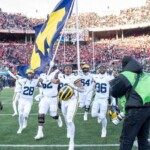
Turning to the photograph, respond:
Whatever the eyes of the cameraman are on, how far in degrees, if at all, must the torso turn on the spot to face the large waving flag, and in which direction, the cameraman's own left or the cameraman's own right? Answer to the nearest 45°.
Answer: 0° — they already face it

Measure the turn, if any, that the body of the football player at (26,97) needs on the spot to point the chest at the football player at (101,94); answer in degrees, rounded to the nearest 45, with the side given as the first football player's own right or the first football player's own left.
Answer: approximately 90° to the first football player's own left

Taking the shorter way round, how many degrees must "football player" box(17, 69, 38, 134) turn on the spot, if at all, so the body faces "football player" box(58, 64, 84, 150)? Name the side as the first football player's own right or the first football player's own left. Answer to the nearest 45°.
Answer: approximately 45° to the first football player's own left

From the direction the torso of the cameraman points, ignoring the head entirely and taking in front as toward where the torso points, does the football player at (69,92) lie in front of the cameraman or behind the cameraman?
in front

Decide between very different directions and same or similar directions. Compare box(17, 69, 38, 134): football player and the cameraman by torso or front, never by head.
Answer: very different directions

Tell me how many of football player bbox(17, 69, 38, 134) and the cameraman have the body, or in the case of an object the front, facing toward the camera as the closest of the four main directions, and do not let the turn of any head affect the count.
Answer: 1

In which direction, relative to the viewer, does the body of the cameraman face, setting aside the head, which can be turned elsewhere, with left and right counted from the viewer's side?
facing away from the viewer and to the left of the viewer

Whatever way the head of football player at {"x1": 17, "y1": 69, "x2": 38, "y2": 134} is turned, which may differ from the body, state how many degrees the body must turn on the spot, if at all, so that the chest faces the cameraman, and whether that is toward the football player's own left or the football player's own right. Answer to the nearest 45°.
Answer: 0° — they already face them

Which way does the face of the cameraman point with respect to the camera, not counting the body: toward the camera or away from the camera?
away from the camera

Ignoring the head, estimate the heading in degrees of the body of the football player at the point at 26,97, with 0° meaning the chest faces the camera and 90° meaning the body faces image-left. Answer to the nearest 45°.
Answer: approximately 0°
